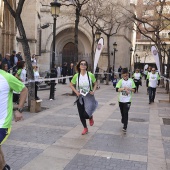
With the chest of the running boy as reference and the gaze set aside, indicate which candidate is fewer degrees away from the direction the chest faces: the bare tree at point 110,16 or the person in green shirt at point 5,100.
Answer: the person in green shirt

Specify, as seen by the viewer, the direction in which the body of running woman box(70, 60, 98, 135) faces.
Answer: toward the camera

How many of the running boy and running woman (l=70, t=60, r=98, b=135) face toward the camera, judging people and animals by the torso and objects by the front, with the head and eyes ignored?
2

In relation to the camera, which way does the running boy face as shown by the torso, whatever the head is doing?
toward the camera

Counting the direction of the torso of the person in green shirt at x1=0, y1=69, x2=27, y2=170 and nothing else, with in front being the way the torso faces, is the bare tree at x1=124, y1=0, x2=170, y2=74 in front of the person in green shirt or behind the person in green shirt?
behind

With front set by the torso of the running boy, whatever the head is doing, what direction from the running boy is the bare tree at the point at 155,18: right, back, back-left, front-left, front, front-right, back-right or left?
back

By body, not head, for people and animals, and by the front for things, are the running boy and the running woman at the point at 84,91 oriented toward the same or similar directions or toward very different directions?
same or similar directions

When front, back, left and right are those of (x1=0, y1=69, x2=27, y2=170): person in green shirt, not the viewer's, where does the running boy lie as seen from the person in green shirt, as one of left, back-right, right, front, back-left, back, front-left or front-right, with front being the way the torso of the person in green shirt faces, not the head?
back

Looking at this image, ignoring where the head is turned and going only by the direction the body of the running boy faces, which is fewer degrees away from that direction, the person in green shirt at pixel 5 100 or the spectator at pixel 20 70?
the person in green shirt

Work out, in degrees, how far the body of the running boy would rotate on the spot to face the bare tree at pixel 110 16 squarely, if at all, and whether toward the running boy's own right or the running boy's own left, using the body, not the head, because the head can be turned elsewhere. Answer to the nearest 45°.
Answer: approximately 180°

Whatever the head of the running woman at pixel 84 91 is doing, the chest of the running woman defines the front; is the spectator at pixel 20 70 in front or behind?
behind
